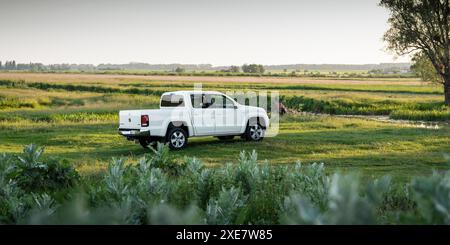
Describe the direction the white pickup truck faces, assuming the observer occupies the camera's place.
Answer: facing away from the viewer and to the right of the viewer

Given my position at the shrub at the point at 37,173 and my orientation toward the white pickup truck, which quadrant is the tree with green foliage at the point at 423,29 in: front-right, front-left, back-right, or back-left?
front-right

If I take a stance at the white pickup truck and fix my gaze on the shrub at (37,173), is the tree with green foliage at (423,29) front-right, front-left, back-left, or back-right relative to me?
back-left

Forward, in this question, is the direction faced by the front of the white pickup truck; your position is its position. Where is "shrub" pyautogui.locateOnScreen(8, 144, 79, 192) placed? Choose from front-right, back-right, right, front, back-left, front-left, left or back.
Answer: back-right

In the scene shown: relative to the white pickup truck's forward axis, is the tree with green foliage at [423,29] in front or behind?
in front

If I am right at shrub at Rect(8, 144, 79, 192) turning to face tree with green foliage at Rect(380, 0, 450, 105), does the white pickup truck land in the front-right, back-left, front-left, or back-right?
front-left

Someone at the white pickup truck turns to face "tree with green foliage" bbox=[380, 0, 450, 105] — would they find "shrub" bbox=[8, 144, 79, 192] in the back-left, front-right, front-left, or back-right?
back-right

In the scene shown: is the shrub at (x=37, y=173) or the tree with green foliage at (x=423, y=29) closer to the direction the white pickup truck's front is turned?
the tree with green foliage
